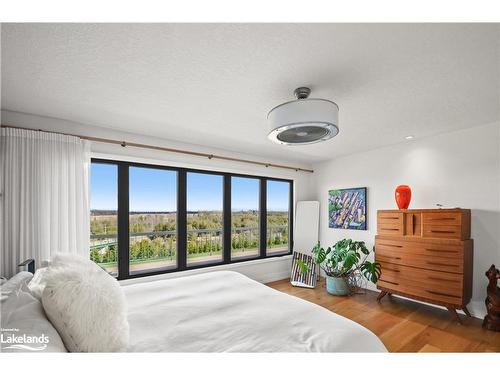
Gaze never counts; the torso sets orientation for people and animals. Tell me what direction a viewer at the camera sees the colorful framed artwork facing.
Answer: facing the viewer and to the left of the viewer

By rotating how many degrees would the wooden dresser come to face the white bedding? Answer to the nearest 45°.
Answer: approximately 45° to its left

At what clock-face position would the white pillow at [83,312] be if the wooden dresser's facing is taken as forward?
The white pillow is roughly at 11 o'clock from the wooden dresser.

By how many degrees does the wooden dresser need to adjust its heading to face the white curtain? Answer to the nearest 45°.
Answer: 0° — it already faces it

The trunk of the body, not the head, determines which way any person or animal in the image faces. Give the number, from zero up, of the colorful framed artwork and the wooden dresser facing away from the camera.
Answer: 0

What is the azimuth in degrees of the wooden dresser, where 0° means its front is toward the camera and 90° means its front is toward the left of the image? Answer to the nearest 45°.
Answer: approximately 45°

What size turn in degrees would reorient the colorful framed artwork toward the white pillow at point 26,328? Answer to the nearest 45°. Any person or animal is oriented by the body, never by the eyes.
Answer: approximately 45° to its left
